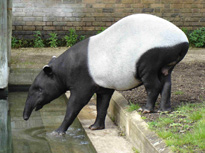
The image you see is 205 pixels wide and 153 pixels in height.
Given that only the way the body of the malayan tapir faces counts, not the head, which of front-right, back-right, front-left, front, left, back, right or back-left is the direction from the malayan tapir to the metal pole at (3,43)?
front-right

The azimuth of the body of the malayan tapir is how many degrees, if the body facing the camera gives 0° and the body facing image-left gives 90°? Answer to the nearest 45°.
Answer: approximately 90°
